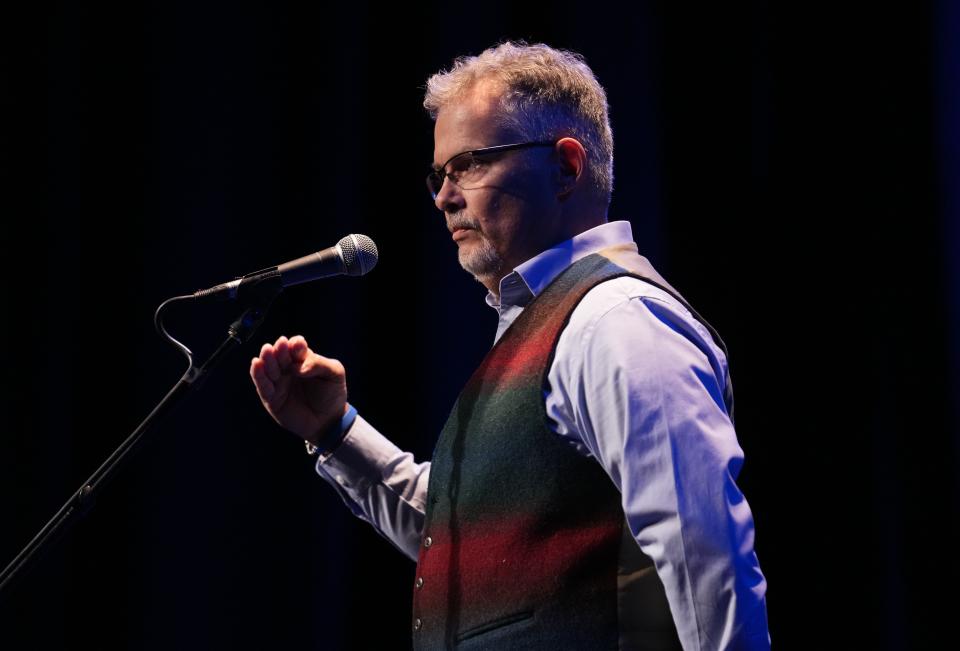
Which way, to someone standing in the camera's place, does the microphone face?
facing to the right of the viewer

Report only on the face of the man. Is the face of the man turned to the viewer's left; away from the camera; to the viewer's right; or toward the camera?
to the viewer's left
